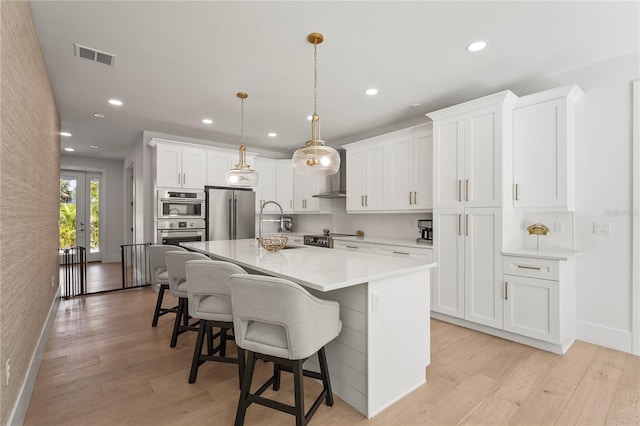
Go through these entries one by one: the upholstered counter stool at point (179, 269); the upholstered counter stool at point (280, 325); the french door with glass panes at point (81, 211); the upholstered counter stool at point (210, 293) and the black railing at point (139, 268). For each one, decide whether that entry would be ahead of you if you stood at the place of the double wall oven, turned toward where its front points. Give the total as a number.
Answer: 3

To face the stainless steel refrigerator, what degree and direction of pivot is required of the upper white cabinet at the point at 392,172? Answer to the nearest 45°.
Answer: approximately 45° to its right

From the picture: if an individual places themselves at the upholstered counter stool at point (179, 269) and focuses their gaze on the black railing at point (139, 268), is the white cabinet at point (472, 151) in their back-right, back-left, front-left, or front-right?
back-right

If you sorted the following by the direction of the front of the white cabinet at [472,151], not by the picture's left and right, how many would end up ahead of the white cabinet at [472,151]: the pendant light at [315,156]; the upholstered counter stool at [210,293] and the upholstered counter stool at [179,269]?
3

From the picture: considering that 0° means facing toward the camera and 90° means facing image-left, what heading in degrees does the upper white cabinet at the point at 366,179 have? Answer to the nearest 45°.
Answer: approximately 45°

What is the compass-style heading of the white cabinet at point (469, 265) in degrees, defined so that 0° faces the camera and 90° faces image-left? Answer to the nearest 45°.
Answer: approximately 45°

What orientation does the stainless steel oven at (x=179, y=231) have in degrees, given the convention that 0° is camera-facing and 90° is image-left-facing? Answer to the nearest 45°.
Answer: approximately 0°

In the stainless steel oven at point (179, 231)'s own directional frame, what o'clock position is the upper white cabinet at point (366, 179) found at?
The upper white cabinet is roughly at 10 o'clock from the stainless steel oven.

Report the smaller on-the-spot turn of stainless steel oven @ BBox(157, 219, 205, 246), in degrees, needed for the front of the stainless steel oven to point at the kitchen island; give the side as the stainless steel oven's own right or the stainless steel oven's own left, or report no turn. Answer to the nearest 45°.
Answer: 0° — it already faces it
